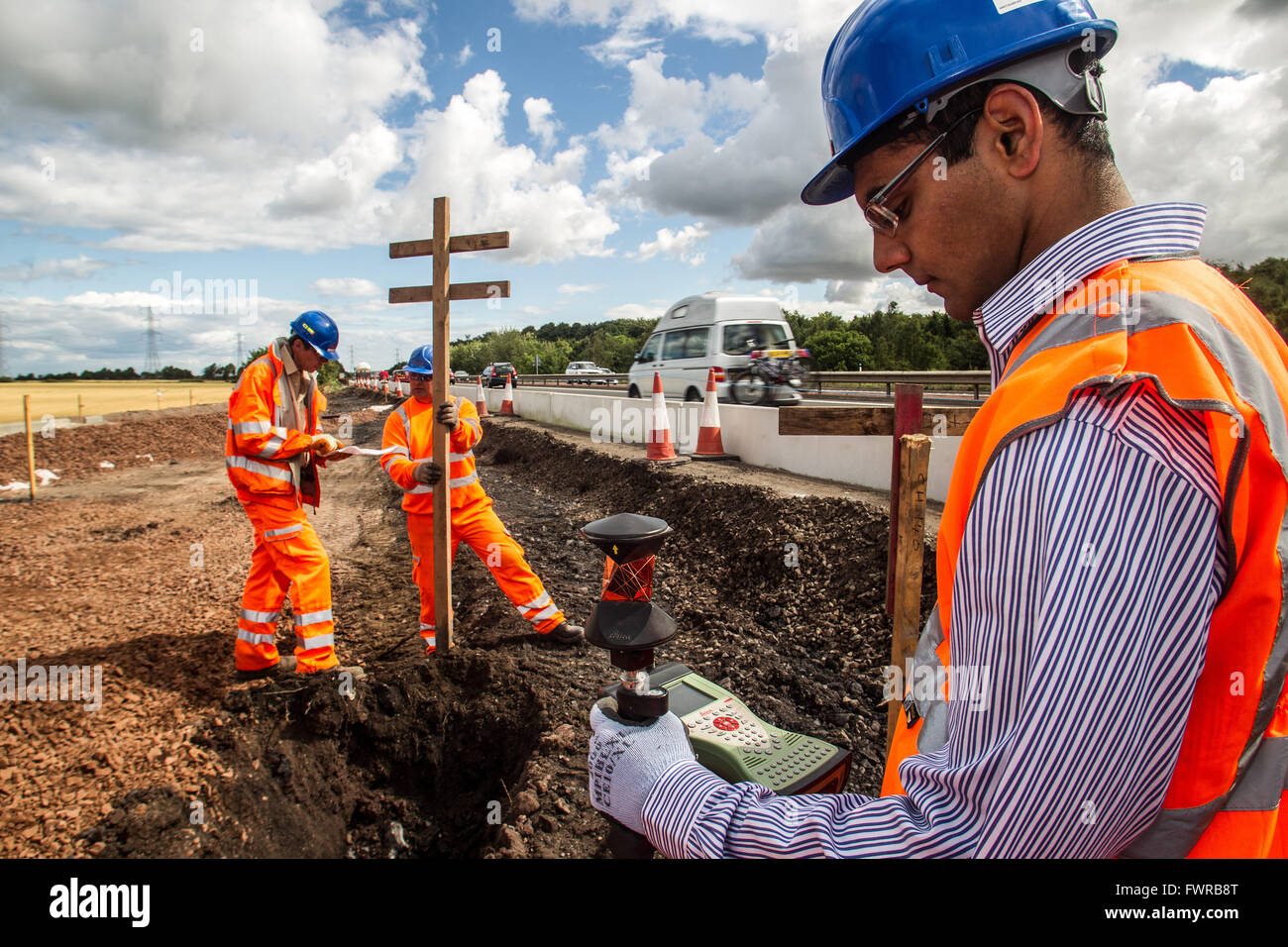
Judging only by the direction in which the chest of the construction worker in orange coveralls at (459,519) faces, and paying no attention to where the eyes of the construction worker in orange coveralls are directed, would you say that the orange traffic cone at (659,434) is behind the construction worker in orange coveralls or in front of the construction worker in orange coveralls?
behind

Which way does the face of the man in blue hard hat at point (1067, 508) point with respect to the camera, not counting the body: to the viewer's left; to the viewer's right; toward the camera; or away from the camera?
to the viewer's left

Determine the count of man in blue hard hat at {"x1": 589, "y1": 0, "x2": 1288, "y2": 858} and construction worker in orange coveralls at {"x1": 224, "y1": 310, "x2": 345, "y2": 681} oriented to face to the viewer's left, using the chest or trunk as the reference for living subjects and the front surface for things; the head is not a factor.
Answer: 1

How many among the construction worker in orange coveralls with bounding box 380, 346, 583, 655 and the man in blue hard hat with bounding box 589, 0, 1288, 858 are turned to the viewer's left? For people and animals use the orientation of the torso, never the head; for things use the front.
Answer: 1

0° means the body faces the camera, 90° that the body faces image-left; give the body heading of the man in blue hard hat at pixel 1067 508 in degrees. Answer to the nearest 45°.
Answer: approximately 90°

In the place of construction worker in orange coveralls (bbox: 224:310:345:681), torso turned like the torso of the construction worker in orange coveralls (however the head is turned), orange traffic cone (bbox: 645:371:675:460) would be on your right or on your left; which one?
on your left
